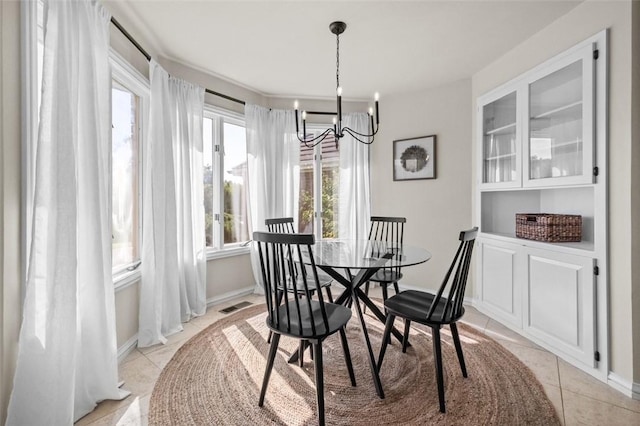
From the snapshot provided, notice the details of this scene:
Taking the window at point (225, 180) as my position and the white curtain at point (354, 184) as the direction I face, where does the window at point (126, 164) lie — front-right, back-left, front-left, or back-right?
back-right

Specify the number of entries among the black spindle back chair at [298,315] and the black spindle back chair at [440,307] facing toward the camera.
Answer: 0

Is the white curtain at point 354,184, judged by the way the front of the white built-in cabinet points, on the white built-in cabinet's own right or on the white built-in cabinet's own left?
on the white built-in cabinet's own right

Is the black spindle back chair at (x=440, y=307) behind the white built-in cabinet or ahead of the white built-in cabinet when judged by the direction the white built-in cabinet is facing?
ahead

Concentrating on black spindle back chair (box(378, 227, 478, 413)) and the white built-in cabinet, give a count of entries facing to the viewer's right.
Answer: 0

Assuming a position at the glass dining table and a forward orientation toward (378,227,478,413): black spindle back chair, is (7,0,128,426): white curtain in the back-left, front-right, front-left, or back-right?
back-right

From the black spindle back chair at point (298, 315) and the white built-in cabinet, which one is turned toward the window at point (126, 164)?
the white built-in cabinet

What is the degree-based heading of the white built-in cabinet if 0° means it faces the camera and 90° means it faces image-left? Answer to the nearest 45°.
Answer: approximately 45°

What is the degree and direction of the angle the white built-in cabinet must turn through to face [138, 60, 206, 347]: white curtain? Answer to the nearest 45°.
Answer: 0° — it already faces it

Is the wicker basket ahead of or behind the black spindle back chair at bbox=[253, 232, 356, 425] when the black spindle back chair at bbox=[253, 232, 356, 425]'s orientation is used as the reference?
ahead

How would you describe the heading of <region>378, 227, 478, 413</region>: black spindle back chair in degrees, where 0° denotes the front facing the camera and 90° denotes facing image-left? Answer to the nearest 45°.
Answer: approximately 135°

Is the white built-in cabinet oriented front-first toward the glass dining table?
yes

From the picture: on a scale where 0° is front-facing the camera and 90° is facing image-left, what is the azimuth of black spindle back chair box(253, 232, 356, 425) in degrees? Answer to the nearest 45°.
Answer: approximately 225°

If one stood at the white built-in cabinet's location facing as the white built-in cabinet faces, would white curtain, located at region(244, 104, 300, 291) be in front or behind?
in front
